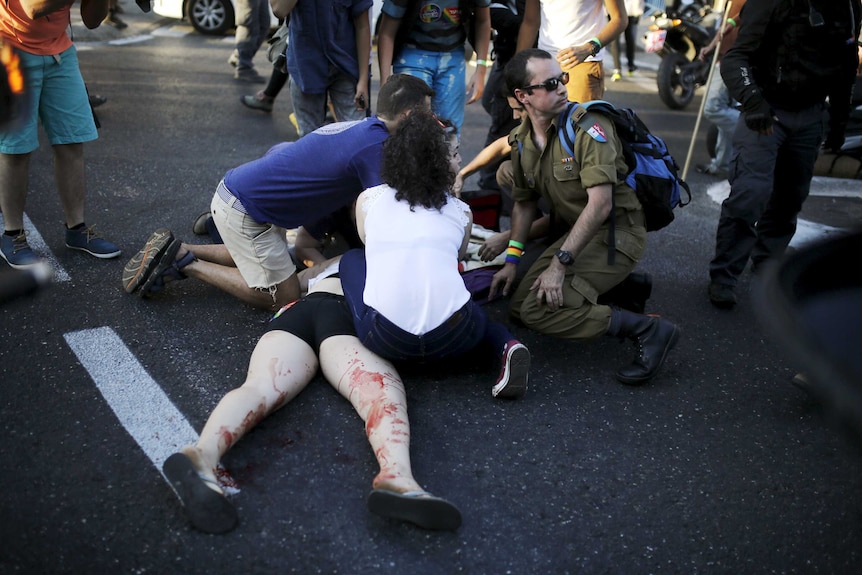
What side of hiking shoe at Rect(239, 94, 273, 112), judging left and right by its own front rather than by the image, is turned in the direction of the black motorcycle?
back

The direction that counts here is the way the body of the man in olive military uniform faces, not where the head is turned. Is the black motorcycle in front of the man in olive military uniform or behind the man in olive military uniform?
behind

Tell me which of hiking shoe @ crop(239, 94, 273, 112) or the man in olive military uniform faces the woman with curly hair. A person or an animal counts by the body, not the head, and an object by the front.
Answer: the man in olive military uniform

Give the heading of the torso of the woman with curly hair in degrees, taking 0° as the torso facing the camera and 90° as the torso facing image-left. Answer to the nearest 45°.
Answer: approximately 180°

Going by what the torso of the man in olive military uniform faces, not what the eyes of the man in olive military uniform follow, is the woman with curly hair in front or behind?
in front

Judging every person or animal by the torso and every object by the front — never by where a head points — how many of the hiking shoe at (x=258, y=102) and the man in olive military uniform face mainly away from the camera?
0

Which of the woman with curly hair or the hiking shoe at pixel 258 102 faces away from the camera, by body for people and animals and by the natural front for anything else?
the woman with curly hair

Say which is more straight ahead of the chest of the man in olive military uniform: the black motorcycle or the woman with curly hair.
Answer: the woman with curly hair

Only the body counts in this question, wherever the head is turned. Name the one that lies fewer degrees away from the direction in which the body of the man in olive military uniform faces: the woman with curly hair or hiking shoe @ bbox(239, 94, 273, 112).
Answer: the woman with curly hair

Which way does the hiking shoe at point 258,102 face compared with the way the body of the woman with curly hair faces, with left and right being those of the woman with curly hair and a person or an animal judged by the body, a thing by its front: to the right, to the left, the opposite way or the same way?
to the left

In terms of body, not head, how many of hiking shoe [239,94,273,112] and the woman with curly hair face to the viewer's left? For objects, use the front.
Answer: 1

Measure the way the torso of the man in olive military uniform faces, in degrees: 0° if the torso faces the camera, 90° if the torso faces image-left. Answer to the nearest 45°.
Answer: approximately 45°

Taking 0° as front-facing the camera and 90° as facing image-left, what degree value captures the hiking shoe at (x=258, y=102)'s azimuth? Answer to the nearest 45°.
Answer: approximately 90°
